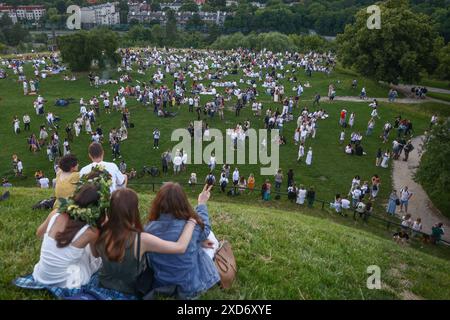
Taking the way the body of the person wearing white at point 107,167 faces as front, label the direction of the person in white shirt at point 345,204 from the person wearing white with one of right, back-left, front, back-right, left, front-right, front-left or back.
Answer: front-right

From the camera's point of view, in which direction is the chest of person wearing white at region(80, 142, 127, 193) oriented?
away from the camera

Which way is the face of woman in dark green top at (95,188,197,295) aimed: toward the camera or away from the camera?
away from the camera

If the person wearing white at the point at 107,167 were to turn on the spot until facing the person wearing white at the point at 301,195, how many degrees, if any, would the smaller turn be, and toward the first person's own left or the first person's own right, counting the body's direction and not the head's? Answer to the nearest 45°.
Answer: approximately 45° to the first person's own right

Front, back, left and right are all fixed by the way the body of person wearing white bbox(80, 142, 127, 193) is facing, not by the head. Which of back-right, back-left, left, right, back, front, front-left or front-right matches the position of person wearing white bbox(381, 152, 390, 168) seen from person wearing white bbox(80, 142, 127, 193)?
front-right

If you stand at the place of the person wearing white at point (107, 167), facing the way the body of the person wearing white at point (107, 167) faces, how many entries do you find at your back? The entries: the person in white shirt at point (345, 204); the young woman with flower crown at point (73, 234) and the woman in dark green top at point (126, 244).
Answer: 2

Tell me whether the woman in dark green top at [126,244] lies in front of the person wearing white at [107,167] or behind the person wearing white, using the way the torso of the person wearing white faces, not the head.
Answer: behind

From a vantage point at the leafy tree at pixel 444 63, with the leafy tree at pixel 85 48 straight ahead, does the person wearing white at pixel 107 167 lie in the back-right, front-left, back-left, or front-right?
front-left

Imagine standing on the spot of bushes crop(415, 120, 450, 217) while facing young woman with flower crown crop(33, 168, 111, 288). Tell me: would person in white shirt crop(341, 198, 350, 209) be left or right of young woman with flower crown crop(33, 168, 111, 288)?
right

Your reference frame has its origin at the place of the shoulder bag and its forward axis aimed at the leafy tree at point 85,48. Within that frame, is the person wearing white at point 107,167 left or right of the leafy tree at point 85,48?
left

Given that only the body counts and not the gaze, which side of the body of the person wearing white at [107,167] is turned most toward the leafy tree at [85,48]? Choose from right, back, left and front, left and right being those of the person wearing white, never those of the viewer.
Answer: front

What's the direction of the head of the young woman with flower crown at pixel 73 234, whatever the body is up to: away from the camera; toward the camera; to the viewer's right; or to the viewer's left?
away from the camera

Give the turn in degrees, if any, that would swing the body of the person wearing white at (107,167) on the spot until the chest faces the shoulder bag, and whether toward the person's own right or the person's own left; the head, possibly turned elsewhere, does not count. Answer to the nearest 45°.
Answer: approximately 135° to the person's own right
